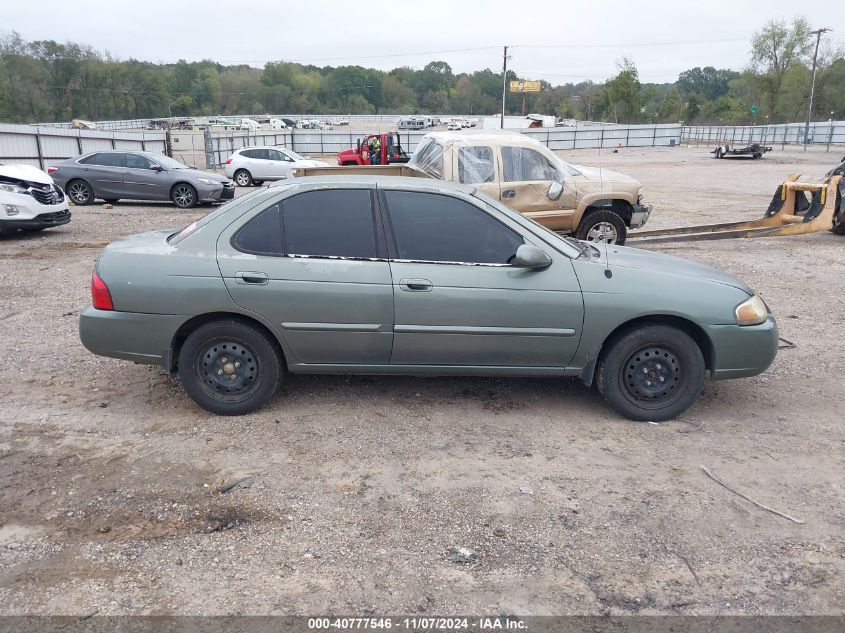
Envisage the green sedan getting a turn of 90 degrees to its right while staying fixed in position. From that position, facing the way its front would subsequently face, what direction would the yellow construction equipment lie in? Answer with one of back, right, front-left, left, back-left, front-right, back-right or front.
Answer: back-left

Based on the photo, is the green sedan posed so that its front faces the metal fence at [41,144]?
no

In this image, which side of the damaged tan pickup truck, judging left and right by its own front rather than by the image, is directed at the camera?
right

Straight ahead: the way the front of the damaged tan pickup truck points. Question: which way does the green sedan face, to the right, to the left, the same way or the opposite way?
the same way

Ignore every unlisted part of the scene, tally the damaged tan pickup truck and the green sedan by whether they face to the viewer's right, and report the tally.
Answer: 2

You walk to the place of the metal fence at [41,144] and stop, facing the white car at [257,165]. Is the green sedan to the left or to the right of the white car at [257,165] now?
right

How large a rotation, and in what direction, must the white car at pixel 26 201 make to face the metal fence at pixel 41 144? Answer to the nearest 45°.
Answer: approximately 135° to its left

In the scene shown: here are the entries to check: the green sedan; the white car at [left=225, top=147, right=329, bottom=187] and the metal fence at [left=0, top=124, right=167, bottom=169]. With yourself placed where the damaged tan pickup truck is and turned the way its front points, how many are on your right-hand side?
1

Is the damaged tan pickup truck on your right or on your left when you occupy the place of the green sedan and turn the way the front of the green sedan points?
on your left

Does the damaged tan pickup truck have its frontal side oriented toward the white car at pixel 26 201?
no

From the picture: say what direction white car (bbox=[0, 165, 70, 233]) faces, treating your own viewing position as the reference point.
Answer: facing the viewer and to the right of the viewer

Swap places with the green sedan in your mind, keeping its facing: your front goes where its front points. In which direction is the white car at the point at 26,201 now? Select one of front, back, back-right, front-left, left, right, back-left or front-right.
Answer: back-left

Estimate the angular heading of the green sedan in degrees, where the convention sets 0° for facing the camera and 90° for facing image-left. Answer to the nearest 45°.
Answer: approximately 270°

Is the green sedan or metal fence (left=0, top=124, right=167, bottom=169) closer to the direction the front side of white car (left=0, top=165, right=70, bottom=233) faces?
the green sedan

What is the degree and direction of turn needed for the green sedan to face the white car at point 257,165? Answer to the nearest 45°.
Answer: approximately 90° to its left
